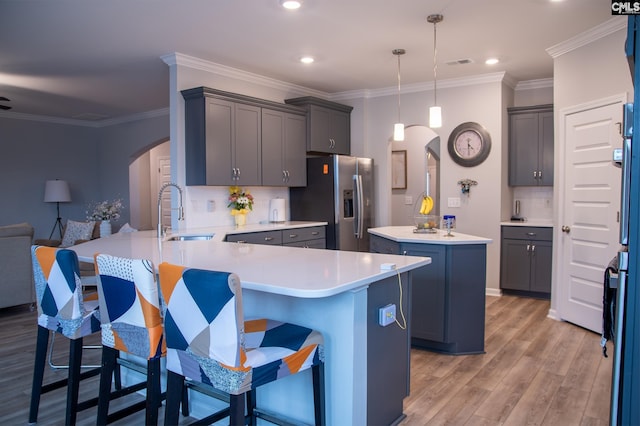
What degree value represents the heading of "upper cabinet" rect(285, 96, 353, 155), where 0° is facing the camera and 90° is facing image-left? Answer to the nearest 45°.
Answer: approximately 315°

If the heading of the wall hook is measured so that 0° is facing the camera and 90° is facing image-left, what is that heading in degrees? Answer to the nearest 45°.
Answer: approximately 45°

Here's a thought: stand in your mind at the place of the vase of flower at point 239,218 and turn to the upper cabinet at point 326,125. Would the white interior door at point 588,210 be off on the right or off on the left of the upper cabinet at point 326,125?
right

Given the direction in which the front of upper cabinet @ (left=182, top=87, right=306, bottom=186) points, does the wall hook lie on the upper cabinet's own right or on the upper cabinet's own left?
on the upper cabinet's own left

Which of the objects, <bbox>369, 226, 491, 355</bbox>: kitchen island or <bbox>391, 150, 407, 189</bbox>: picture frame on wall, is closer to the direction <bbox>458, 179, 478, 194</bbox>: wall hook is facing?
the kitchen island

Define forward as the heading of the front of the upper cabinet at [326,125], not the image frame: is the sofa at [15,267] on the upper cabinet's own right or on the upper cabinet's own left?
on the upper cabinet's own right
